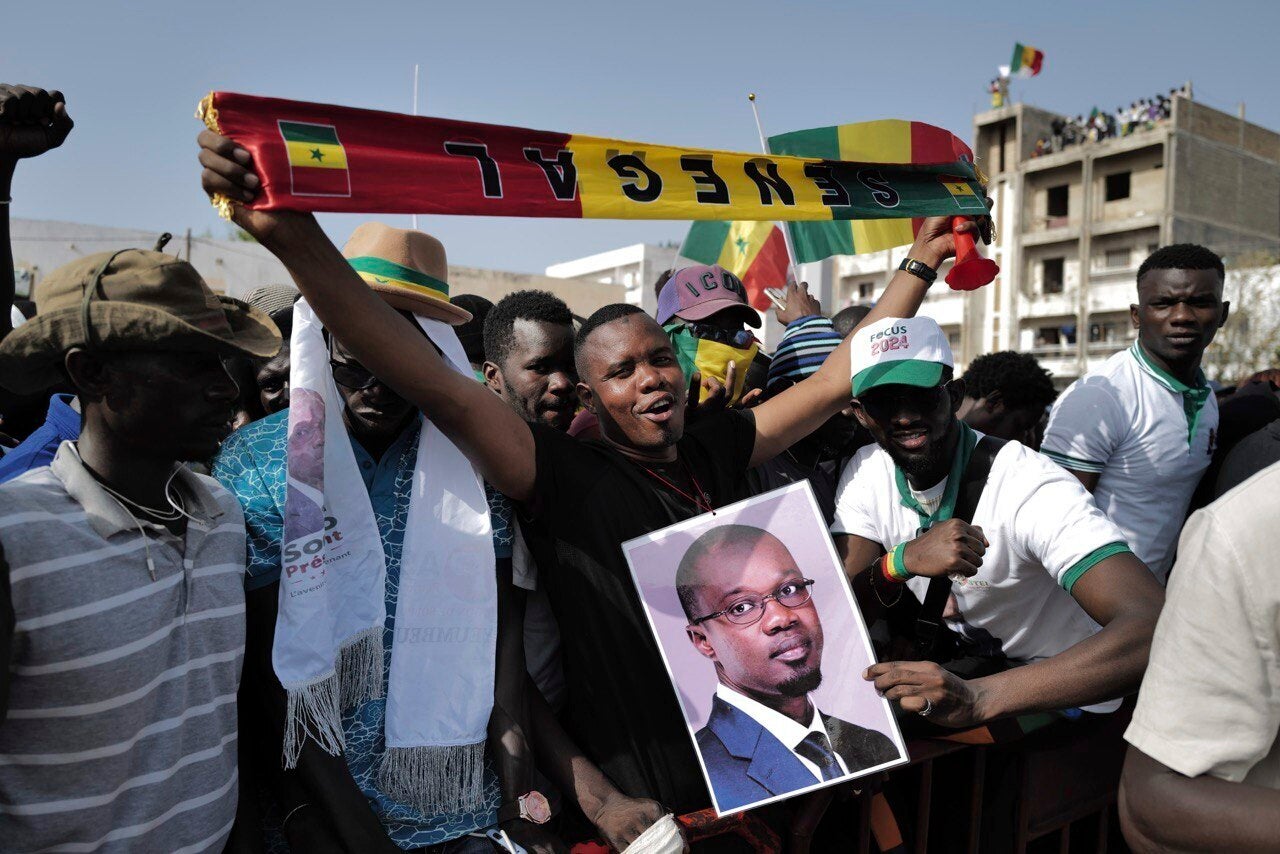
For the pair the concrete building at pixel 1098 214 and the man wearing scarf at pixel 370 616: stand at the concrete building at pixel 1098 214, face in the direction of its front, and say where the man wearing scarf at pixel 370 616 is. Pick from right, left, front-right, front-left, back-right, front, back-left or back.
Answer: front-left

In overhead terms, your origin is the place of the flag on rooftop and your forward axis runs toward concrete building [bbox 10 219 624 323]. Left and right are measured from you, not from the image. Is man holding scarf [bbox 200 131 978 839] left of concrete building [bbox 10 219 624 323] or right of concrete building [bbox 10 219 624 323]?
left

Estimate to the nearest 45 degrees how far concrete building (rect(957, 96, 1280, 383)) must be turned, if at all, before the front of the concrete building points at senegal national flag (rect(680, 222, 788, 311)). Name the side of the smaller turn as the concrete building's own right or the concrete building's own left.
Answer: approximately 45° to the concrete building's own left

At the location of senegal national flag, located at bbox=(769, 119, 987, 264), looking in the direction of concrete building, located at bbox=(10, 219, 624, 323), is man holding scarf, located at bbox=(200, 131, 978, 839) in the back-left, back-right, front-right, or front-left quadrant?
back-left

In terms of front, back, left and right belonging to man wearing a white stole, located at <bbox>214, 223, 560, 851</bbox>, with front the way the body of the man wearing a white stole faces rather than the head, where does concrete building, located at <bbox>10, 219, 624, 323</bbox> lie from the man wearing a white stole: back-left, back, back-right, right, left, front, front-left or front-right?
back

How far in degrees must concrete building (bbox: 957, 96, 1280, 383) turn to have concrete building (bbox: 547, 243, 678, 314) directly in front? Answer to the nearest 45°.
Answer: approximately 90° to its right

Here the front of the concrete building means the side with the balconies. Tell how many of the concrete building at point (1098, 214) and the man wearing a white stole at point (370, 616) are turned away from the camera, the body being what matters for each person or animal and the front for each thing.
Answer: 0

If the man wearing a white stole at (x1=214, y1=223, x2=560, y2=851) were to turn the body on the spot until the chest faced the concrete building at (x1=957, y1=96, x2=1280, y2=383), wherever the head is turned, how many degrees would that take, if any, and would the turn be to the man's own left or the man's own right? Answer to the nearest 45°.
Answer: approximately 135° to the man's own left

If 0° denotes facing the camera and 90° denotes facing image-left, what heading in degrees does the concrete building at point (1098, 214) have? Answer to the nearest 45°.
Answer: approximately 45°

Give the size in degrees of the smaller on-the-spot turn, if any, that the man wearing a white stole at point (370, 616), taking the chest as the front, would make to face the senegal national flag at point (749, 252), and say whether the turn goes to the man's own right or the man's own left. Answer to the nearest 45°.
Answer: approximately 135° to the man's own left

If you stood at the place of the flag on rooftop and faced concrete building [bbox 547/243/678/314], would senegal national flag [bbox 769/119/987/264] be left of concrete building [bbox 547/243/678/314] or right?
left
